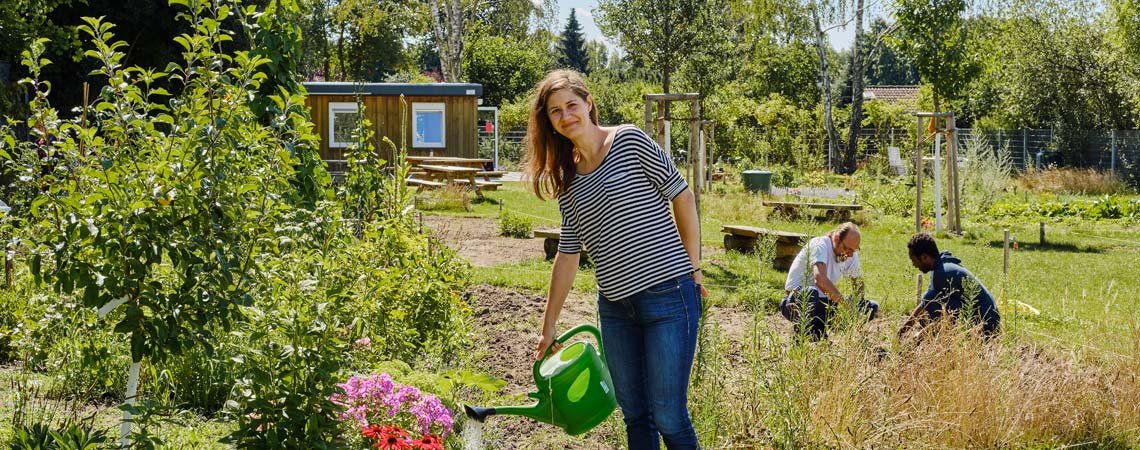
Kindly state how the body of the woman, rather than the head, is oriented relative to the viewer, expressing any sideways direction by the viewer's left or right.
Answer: facing the viewer and to the left of the viewer

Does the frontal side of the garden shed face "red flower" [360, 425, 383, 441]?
yes

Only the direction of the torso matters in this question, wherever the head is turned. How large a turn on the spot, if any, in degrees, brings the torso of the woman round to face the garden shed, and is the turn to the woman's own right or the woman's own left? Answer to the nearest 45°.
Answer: approximately 135° to the woman's own right

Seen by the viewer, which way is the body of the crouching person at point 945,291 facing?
to the viewer's left

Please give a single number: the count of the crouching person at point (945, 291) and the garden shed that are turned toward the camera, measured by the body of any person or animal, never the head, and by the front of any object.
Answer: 1

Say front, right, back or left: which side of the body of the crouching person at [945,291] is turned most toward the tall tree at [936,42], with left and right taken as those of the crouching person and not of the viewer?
right

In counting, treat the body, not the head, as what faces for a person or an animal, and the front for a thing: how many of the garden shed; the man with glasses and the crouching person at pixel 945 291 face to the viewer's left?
1

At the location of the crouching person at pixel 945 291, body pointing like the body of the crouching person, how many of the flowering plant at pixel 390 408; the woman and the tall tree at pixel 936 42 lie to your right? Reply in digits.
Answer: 1

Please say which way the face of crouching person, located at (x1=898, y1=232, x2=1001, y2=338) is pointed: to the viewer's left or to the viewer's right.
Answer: to the viewer's left

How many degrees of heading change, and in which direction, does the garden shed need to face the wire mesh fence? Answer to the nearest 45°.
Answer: approximately 90° to its left

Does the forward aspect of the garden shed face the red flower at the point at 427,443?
yes
